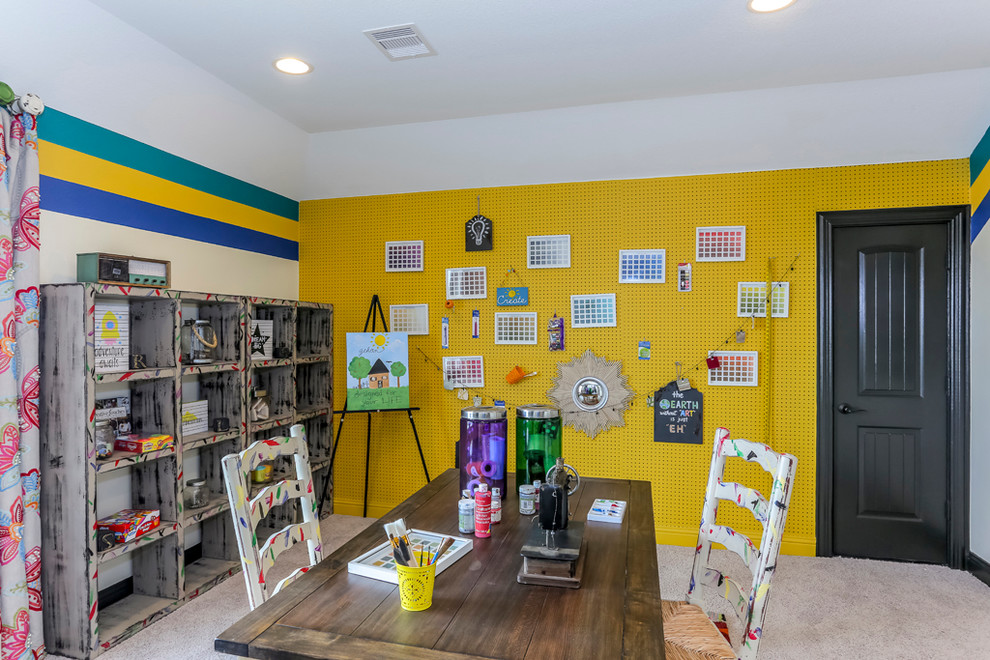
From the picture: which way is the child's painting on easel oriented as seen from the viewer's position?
toward the camera

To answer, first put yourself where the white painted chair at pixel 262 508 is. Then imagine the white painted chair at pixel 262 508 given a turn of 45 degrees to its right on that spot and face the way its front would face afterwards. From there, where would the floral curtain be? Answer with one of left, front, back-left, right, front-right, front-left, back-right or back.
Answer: back-right

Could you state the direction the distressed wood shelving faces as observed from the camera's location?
facing the viewer and to the right of the viewer

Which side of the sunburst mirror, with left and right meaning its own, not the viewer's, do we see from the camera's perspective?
front

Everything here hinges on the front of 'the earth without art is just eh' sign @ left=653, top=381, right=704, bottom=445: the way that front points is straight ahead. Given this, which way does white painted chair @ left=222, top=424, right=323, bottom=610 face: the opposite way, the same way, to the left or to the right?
to the left

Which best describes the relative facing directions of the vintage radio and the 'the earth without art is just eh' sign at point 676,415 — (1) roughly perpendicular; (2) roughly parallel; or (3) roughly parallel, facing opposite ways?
roughly perpendicular

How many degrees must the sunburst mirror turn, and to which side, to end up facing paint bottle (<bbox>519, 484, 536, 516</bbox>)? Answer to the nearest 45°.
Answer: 0° — it already faces it

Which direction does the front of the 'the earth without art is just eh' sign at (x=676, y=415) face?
toward the camera

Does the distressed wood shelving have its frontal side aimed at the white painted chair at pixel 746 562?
yes

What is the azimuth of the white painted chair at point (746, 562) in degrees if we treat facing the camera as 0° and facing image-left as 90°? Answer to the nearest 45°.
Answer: approximately 45°

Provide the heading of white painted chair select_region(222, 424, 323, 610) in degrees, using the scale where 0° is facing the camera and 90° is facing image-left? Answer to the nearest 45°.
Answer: approximately 315°

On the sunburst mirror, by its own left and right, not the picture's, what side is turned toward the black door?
left

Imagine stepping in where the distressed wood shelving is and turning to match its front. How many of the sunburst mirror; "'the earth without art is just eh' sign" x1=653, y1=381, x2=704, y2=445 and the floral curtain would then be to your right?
1

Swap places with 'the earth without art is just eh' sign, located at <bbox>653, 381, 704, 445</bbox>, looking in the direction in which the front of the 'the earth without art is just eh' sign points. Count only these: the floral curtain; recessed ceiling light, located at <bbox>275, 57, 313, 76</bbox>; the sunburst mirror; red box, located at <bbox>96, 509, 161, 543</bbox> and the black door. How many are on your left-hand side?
1
